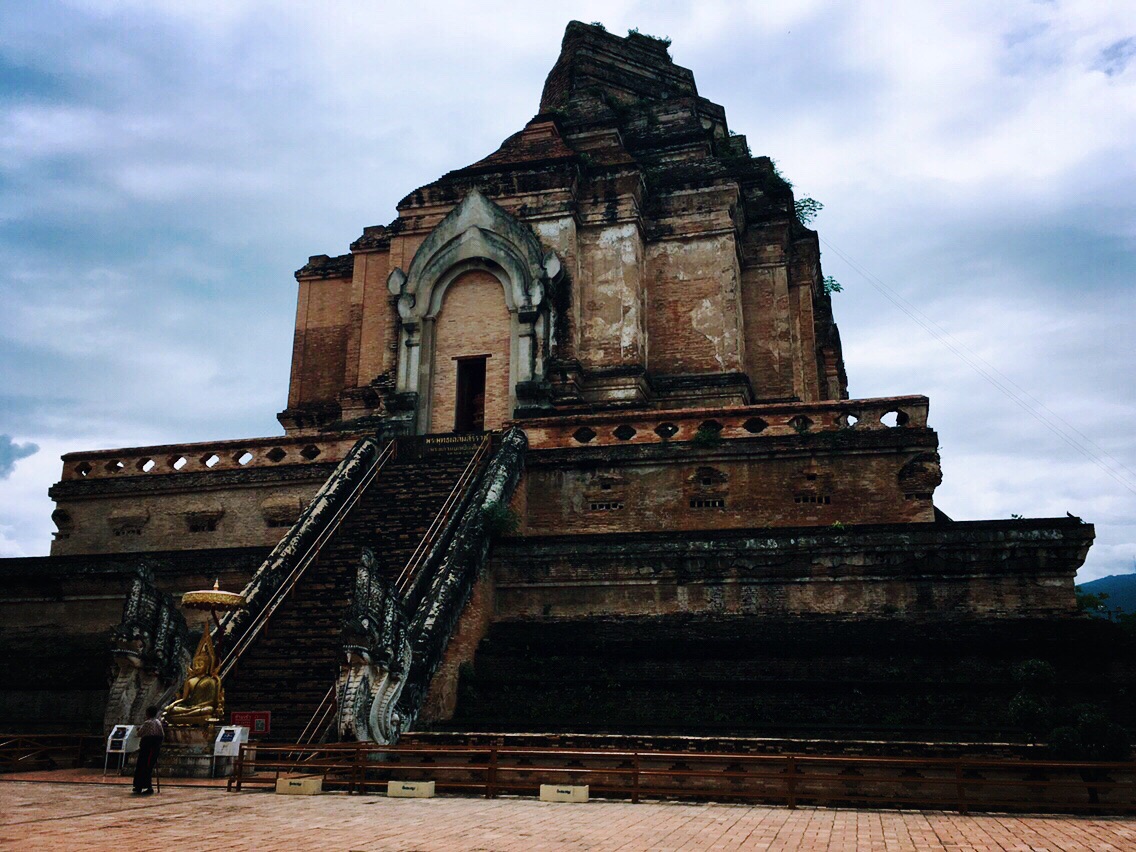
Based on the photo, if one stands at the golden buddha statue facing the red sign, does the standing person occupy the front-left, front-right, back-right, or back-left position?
back-right

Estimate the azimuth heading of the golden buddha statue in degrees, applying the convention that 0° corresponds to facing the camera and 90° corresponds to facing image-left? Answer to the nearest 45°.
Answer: approximately 45°

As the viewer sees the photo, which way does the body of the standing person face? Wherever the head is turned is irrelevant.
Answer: away from the camera

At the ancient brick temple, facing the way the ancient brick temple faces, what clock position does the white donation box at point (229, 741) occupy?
The white donation box is roughly at 12 o'clock from the ancient brick temple.

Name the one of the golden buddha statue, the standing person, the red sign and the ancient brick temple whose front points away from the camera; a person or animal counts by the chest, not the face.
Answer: the standing person

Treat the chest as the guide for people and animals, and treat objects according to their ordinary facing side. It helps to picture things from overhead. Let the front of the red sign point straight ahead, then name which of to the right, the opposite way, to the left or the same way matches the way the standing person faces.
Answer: the opposite way

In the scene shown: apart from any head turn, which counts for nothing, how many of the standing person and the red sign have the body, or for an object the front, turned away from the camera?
1
